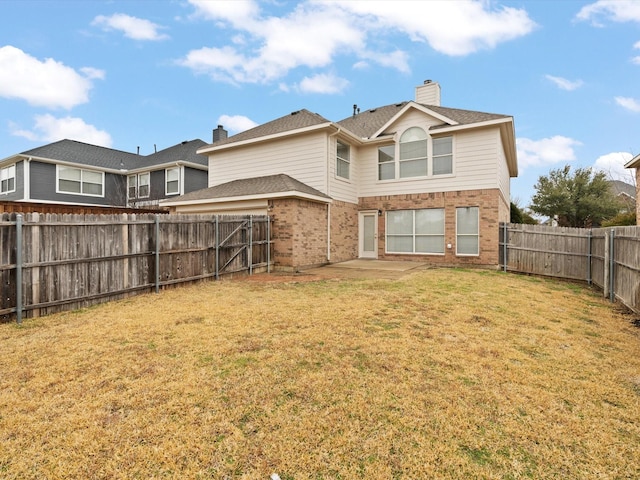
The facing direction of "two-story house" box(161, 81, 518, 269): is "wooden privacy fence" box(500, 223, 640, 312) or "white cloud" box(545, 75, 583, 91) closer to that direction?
the white cloud

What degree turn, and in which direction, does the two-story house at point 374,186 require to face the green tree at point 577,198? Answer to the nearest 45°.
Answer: approximately 45° to its right

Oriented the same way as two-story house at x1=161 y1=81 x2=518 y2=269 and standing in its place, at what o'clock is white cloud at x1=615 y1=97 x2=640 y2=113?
The white cloud is roughly at 2 o'clock from the two-story house.

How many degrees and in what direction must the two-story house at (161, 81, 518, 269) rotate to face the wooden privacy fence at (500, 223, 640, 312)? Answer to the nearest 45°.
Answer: approximately 135° to its right

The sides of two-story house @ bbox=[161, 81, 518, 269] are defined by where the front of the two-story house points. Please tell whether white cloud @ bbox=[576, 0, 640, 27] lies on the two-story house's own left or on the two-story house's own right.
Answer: on the two-story house's own right

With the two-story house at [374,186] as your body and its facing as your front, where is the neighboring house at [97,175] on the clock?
The neighboring house is roughly at 10 o'clock from the two-story house.

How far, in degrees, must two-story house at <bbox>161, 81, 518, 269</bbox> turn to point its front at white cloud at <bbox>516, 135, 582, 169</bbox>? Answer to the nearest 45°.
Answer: approximately 45° to its right

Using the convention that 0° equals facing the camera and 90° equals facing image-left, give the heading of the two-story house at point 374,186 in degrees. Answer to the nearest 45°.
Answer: approximately 180°

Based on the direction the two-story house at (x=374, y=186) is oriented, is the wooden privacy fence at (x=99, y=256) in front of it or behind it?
behind
